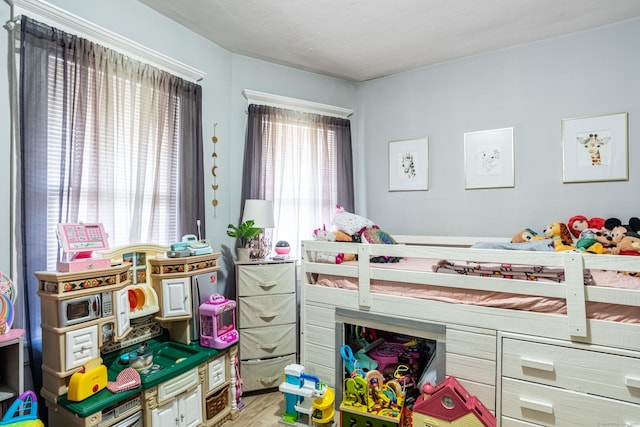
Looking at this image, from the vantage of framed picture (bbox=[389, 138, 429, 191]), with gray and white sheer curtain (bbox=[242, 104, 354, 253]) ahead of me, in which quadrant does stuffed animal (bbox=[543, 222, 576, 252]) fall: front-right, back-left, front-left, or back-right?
back-left

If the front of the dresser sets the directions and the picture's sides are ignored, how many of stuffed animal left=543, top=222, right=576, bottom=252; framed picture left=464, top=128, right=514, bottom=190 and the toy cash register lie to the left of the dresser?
2

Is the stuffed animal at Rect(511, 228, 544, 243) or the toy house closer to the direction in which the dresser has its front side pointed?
the toy house

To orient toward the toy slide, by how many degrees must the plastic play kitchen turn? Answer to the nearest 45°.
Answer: approximately 45° to its left

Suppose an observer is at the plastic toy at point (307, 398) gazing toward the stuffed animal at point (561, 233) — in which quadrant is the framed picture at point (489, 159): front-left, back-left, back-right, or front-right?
front-left

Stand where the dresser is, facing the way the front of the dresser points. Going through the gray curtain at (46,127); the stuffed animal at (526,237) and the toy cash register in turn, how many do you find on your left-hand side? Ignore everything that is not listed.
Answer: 1

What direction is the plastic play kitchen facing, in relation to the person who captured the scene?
facing the viewer and to the right of the viewer

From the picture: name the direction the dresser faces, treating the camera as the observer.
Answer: facing the viewer

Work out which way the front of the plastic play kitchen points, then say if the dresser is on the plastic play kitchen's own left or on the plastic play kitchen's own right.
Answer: on the plastic play kitchen's own left

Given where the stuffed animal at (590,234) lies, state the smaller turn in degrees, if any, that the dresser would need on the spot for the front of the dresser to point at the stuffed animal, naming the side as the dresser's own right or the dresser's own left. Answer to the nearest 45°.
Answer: approximately 90° to the dresser's own left

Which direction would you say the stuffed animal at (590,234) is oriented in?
toward the camera

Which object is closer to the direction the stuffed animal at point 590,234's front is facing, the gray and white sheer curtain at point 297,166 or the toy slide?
the toy slide

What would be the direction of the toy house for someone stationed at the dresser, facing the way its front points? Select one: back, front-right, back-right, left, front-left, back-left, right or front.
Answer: front-left

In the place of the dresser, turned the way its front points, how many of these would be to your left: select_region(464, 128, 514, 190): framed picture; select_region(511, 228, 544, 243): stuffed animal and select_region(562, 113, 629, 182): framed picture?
3

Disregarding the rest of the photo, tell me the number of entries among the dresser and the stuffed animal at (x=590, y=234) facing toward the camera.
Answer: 2

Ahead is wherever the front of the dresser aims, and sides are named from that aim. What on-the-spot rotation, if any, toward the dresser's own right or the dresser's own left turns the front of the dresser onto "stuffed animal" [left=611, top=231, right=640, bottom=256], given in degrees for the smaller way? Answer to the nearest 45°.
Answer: approximately 45° to the dresser's own left
